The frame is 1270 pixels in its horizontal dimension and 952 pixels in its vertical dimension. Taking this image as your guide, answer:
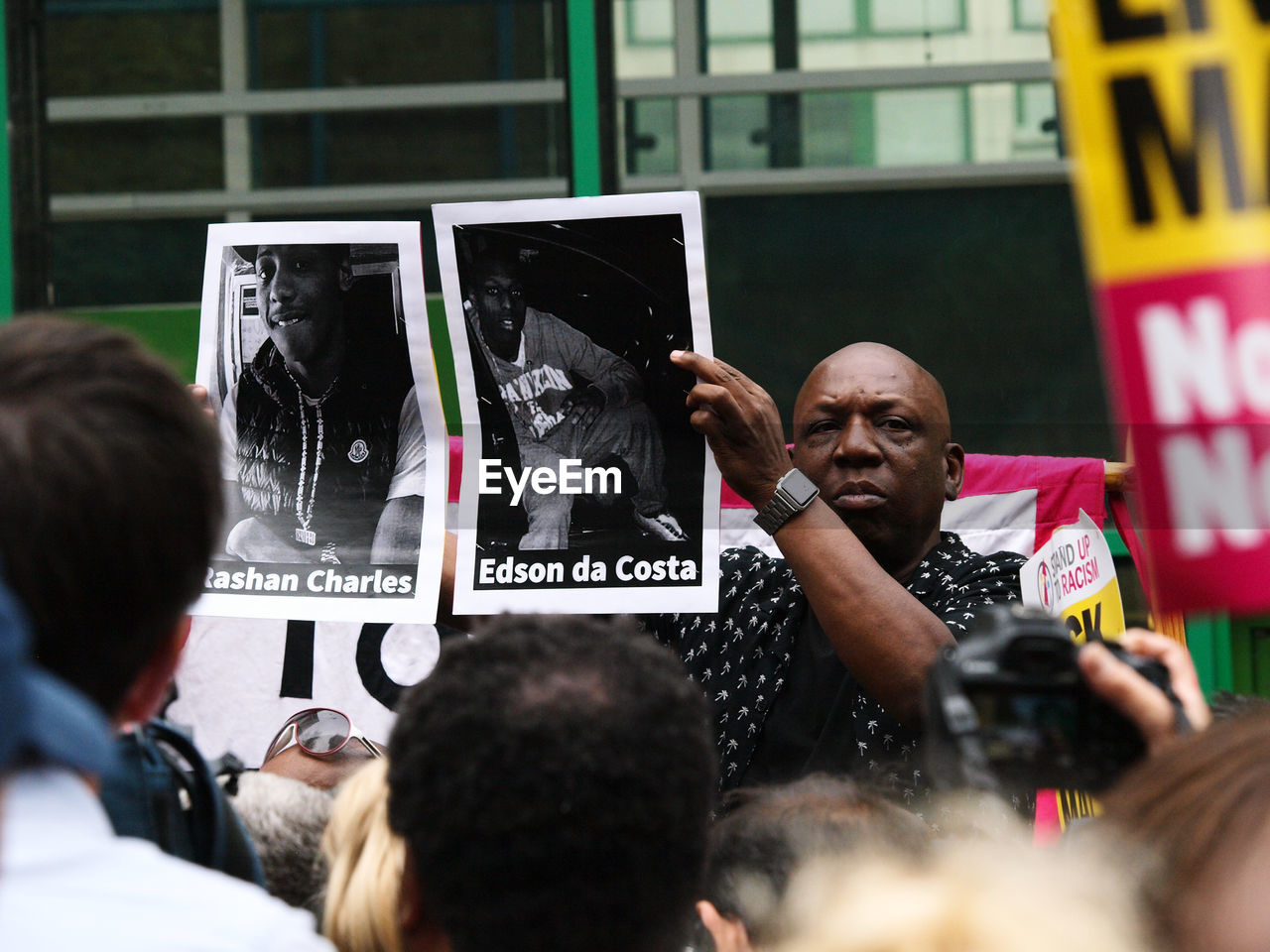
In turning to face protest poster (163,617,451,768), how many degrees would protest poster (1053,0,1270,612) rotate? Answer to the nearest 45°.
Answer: approximately 135° to its right

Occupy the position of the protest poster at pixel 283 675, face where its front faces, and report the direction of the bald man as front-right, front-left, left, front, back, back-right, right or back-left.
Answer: front-left

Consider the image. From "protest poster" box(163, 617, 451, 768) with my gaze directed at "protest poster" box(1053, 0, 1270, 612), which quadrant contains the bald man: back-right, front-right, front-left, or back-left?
front-left

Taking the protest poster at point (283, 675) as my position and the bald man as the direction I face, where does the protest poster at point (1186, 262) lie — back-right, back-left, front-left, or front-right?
front-right

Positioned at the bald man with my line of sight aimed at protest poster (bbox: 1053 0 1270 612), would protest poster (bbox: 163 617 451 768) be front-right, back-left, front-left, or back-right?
back-right

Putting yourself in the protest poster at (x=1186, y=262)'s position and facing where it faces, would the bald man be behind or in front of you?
behind

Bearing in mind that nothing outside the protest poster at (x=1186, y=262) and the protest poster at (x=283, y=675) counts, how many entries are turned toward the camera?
2

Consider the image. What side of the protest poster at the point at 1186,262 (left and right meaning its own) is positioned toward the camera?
front

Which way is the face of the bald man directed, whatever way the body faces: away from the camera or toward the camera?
toward the camera

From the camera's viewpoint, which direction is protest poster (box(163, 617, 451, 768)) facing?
toward the camera

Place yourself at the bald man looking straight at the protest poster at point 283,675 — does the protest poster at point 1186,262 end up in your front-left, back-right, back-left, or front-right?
back-left

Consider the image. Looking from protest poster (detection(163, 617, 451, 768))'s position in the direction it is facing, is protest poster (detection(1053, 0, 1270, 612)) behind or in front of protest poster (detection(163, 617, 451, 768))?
in front
